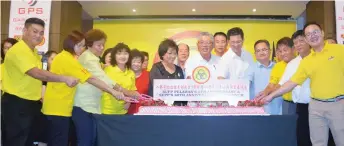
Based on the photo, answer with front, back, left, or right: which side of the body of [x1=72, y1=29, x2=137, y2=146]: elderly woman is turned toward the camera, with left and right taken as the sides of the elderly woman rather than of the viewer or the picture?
right

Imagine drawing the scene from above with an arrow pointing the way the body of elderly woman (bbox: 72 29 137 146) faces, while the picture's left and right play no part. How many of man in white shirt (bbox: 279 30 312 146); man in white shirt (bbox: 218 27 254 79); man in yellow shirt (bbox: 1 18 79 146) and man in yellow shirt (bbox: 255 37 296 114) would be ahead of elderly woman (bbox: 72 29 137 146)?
3

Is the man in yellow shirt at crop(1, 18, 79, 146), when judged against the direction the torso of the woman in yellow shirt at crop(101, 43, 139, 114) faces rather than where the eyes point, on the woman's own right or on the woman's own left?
on the woman's own right

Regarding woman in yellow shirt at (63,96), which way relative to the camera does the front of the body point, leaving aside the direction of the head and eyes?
to the viewer's right

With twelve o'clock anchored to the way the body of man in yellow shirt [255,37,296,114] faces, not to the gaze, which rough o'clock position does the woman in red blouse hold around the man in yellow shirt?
The woman in red blouse is roughly at 1 o'clock from the man in yellow shirt.

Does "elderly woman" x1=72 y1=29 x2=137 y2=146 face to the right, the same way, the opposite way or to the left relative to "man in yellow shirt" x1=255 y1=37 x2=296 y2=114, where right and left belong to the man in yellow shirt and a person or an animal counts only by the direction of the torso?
the opposite way

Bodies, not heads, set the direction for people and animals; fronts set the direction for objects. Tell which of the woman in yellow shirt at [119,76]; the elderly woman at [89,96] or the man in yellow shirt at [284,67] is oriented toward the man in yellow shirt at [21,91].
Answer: the man in yellow shirt at [284,67]
